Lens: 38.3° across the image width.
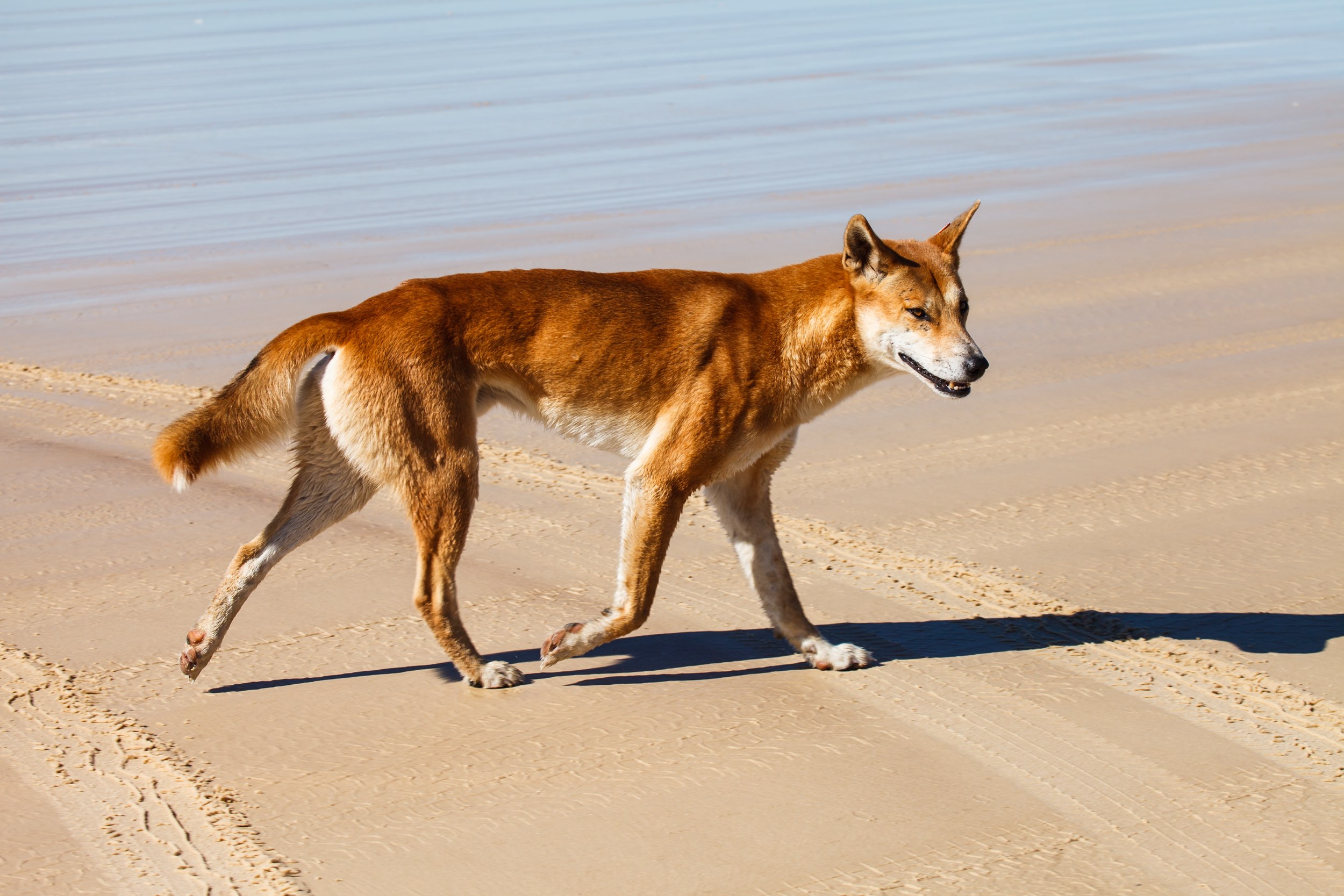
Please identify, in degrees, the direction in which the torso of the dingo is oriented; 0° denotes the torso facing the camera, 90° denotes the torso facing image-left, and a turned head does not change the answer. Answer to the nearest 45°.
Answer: approximately 270°
